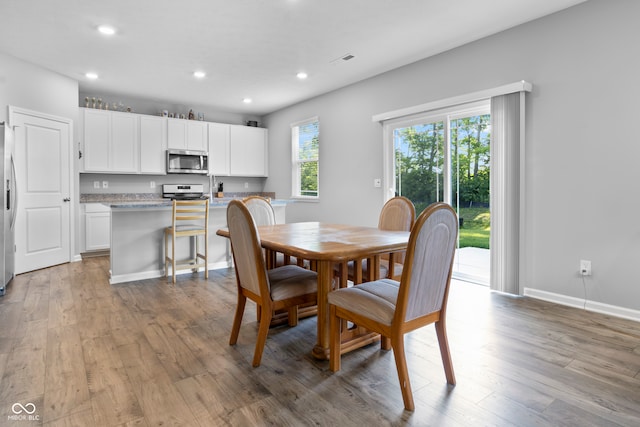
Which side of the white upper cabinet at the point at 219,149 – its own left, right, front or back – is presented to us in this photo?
front

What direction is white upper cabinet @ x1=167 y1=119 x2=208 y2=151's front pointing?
toward the camera

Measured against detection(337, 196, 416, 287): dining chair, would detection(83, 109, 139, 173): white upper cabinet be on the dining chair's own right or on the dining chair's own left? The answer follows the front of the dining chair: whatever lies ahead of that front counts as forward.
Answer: on the dining chair's own right

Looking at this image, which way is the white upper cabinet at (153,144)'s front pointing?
toward the camera

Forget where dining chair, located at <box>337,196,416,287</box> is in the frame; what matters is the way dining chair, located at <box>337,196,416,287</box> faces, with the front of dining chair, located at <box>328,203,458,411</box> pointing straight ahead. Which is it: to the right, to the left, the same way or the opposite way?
to the left

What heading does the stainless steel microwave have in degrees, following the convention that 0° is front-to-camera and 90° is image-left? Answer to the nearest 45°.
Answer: approximately 0°

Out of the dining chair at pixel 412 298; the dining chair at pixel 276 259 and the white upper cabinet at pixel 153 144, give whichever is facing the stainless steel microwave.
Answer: the dining chair at pixel 412 298

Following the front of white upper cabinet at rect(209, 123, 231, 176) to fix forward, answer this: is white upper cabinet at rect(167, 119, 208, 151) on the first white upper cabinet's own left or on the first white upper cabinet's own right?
on the first white upper cabinet's own right

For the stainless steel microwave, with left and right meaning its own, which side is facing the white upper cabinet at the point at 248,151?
left

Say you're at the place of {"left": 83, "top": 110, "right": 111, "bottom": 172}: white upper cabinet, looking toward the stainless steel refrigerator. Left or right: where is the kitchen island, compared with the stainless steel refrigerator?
left

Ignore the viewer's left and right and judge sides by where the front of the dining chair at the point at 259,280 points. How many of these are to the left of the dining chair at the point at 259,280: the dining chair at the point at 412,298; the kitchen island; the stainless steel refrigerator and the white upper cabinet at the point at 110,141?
3

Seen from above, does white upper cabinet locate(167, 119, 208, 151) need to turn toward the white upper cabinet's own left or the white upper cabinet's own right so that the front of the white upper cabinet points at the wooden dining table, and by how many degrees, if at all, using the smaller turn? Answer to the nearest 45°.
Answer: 0° — it already faces it

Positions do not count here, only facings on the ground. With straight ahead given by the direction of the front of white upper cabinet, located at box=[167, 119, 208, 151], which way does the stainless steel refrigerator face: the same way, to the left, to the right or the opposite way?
to the left

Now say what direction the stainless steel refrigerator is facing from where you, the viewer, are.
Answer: facing to the right of the viewer

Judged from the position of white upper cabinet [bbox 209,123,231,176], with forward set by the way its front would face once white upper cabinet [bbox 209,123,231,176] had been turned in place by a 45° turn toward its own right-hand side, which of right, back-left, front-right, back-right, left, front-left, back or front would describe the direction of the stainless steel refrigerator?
front

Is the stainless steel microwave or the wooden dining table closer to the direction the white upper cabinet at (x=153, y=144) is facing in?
the wooden dining table
